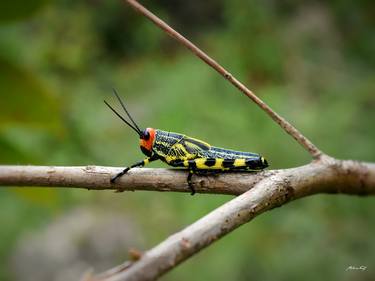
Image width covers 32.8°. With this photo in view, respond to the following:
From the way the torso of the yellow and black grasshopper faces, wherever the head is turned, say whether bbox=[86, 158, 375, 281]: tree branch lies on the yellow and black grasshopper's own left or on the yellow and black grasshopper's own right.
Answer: on the yellow and black grasshopper's own left

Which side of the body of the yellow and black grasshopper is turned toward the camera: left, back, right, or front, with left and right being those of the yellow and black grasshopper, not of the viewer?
left

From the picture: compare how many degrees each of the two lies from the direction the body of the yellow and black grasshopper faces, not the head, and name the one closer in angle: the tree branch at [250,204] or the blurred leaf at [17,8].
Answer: the blurred leaf
